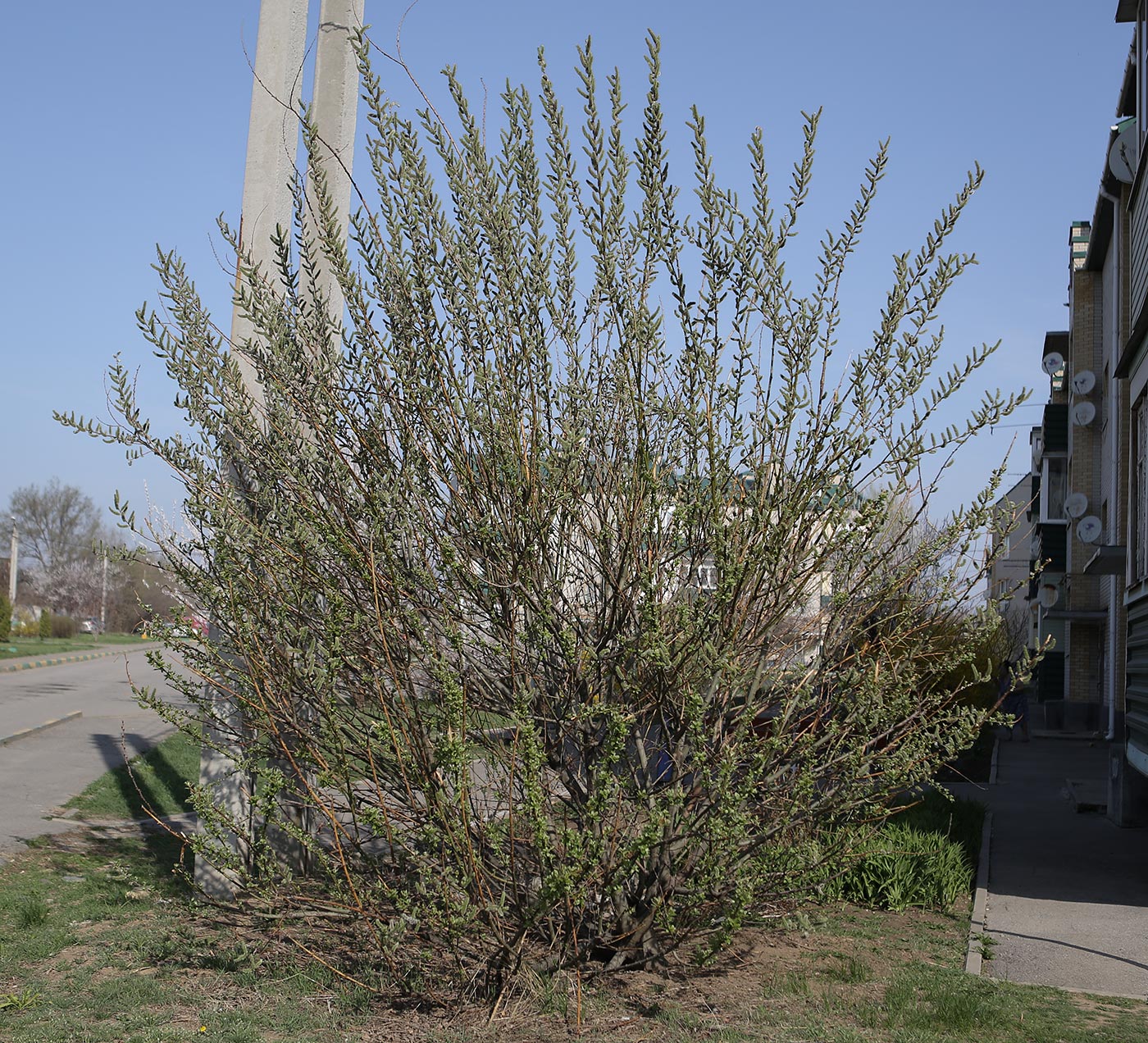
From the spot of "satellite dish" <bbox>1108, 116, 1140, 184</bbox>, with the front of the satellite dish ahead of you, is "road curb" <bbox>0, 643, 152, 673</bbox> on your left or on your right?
on your right

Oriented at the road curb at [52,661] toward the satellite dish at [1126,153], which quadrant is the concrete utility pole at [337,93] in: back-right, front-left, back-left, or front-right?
front-right

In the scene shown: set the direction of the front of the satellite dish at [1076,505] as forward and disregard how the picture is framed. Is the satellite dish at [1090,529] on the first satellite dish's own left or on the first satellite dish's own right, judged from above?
on the first satellite dish's own left

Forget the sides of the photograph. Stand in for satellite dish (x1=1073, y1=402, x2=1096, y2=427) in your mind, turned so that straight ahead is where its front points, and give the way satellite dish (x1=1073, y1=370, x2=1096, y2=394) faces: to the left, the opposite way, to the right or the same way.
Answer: the same way

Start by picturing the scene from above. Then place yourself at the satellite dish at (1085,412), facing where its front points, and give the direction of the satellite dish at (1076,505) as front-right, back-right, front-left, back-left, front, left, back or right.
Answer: right

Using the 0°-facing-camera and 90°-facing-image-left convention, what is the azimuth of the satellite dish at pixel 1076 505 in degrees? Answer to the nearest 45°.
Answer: approximately 45°

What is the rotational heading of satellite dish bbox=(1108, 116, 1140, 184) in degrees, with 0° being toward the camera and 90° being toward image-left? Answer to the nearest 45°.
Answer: approximately 45°

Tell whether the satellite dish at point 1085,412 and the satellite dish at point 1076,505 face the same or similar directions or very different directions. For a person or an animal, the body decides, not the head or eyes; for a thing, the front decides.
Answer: same or similar directions

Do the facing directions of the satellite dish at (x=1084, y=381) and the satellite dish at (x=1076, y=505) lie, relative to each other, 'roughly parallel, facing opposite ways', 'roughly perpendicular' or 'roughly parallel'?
roughly parallel

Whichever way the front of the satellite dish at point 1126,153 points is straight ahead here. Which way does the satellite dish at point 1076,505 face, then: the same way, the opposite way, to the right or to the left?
the same way

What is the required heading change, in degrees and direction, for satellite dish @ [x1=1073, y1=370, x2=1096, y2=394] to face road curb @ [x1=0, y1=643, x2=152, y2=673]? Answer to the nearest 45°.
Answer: approximately 45° to its right

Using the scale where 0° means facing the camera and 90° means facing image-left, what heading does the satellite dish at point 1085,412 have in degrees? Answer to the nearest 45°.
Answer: approximately 45°

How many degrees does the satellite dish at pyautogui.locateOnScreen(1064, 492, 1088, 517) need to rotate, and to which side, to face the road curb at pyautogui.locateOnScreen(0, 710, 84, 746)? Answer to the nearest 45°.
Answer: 0° — it already faces it

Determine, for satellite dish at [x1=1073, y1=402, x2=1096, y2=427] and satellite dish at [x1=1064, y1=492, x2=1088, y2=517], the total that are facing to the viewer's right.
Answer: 0

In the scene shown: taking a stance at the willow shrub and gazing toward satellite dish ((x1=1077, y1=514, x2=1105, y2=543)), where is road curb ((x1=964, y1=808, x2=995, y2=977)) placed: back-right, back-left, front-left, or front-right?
front-right

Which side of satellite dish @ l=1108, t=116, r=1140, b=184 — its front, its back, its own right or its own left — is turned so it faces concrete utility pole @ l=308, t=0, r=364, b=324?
front

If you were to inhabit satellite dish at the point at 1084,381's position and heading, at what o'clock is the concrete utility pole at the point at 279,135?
The concrete utility pole is roughly at 11 o'clock from the satellite dish.
